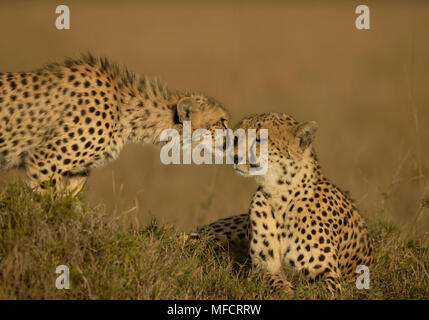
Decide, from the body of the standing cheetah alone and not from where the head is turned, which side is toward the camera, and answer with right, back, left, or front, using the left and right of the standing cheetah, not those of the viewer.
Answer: right

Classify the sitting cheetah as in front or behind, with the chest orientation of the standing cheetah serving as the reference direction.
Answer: in front
